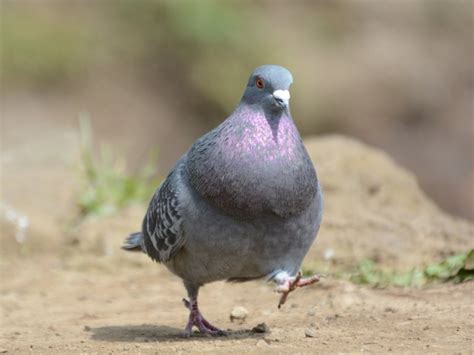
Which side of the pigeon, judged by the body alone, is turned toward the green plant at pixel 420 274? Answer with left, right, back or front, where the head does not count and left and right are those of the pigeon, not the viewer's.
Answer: left

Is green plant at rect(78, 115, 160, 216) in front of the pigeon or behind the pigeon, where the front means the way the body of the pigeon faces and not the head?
behind

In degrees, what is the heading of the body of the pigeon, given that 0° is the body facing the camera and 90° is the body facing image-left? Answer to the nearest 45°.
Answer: approximately 315°
